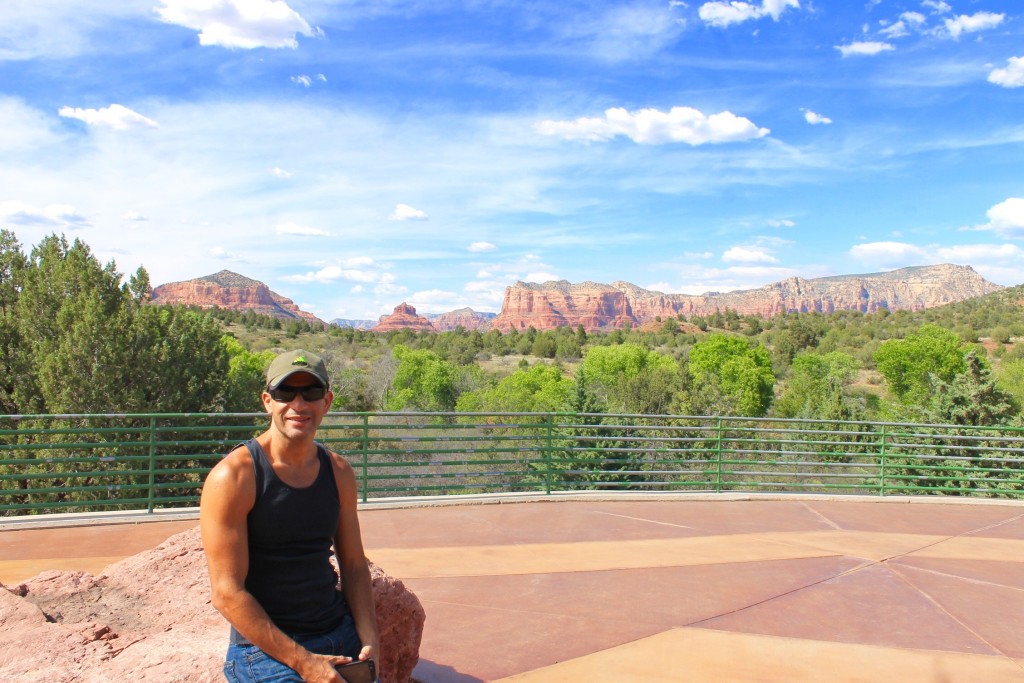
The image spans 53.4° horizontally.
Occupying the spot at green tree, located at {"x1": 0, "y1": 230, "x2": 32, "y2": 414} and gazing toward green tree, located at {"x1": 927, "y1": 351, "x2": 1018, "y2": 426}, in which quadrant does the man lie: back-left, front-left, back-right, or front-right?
front-right

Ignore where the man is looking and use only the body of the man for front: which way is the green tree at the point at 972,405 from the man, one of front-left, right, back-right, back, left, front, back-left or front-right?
left

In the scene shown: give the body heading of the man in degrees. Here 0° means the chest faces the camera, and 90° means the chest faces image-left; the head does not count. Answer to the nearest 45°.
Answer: approximately 315°

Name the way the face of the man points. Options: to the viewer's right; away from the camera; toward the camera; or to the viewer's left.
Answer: toward the camera

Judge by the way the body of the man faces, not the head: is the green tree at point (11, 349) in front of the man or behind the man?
behind
